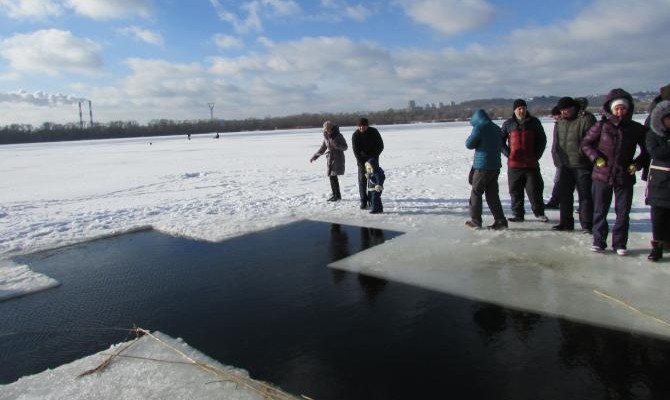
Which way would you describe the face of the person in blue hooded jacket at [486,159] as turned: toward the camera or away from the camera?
away from the camera

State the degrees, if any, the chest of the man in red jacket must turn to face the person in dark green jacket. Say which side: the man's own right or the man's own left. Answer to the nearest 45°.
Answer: approximately 45° to the man's own left

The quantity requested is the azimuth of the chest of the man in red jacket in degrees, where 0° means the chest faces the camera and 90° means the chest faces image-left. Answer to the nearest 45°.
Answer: approximately 0°
